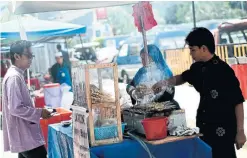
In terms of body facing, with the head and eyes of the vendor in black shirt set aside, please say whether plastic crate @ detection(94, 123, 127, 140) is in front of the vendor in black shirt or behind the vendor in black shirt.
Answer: in front

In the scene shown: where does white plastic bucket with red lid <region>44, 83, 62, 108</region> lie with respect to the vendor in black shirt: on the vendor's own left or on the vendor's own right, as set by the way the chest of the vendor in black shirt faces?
on the vendor's own right

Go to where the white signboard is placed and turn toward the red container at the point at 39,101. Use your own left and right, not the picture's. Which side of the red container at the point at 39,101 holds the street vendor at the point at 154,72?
right

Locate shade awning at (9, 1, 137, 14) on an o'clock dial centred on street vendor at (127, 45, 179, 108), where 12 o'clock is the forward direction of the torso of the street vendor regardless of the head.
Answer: The shade awning is roughly at 3 o'clock from the street vendor.

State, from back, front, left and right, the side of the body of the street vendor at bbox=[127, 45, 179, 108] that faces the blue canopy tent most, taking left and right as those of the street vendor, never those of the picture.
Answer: right

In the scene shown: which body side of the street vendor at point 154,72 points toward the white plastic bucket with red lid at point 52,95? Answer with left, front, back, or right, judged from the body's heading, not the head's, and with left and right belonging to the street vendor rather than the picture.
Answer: right

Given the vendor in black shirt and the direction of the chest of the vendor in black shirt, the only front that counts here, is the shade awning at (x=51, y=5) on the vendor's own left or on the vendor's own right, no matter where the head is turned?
on the vendor's own right

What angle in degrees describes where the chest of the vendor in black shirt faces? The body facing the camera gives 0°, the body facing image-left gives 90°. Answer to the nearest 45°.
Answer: approximately 45°

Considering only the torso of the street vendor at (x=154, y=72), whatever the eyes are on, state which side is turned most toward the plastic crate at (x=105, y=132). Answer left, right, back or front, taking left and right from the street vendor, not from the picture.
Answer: front
